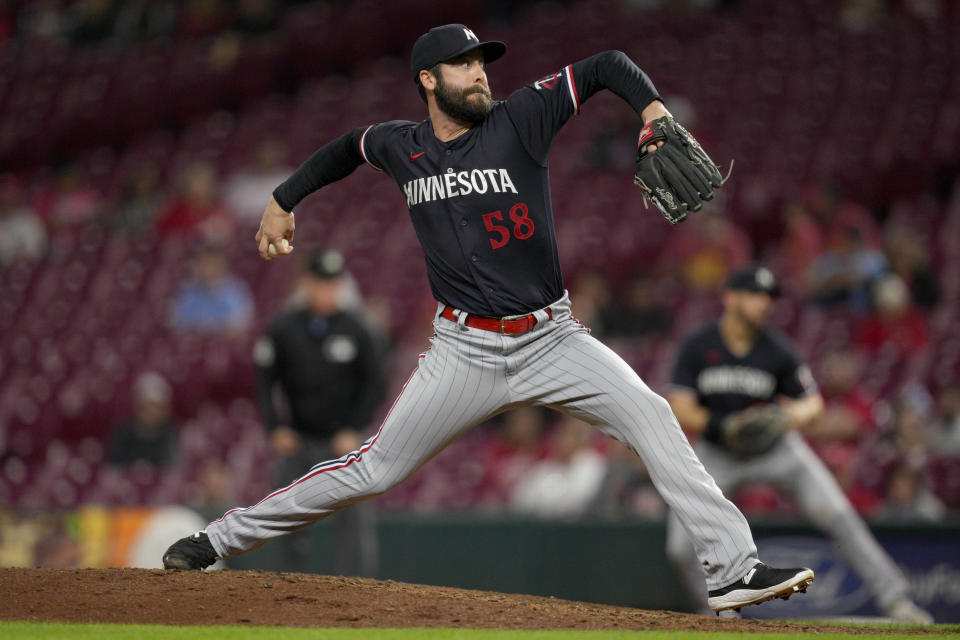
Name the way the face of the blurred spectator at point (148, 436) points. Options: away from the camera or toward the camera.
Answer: toward the camera

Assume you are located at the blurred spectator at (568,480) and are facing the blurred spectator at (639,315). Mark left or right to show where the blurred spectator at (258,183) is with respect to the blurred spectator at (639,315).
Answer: left

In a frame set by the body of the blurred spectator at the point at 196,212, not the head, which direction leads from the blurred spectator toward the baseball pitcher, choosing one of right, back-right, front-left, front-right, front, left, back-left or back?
front

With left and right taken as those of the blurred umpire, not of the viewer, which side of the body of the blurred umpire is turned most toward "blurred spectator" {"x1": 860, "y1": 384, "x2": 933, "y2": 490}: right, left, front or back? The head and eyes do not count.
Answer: back

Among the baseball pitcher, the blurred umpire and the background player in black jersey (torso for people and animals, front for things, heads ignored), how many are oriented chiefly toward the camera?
3

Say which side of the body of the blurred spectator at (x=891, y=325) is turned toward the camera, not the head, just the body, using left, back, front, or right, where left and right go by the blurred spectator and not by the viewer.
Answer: front

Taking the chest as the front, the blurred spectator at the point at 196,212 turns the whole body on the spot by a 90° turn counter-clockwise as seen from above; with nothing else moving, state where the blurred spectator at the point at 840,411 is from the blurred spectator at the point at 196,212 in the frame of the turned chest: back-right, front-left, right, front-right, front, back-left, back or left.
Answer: front-right

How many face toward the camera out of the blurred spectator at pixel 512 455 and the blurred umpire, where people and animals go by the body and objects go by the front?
2

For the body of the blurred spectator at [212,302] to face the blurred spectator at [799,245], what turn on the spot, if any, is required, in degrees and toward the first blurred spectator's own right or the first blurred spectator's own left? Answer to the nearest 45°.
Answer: approximately 45° to the first blurred spectator's own left

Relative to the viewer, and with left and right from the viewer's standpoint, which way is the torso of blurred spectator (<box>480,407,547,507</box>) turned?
facing the viewer

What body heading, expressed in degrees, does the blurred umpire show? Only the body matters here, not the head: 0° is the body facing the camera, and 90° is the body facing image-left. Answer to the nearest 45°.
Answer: approximately 0°

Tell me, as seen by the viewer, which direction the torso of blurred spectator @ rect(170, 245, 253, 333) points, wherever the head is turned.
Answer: toward the camera

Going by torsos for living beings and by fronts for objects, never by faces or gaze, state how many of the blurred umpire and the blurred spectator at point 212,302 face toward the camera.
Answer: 2
